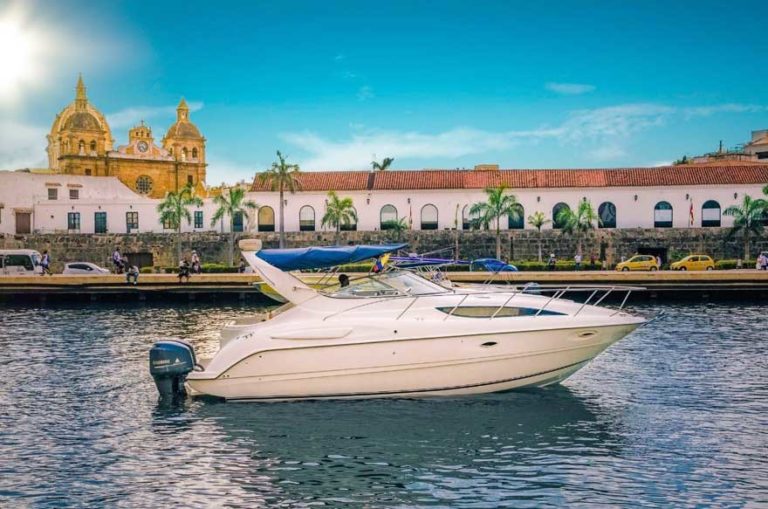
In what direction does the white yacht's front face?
to the viewer's right
